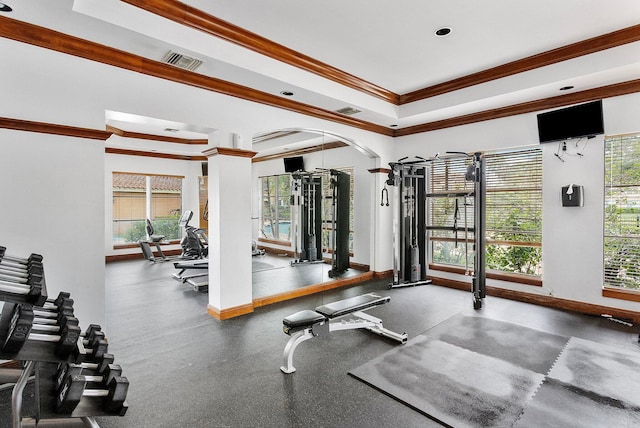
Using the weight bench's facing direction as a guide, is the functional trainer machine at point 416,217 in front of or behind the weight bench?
behind

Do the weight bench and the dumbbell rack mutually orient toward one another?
yes

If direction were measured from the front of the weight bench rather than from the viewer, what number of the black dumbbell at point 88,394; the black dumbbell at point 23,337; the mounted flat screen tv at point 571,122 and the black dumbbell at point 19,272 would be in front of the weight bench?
3

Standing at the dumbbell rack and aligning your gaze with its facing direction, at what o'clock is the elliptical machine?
The elliptical machine is roughly at 10 o'clock from the dumbbell rack.

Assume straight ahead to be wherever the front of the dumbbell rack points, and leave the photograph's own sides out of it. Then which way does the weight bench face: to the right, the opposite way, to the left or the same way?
the opposite way

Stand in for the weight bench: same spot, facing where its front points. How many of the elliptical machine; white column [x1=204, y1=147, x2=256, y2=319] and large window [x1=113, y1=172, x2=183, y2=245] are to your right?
3

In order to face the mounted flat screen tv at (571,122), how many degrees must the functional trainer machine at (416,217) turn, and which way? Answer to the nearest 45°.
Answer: approximately 135° to its left

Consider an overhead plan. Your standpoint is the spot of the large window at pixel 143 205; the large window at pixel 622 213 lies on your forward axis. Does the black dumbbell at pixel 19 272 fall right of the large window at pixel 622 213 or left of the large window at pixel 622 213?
right

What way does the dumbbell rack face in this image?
to the viewer's right

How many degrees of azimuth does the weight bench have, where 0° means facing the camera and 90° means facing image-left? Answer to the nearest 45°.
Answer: approximately 45°

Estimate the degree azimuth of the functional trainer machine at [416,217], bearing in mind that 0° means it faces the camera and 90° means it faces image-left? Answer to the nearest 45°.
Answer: approximately 45°

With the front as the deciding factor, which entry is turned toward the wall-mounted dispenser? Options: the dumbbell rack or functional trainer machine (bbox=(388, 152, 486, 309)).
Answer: the dumbbell rack
